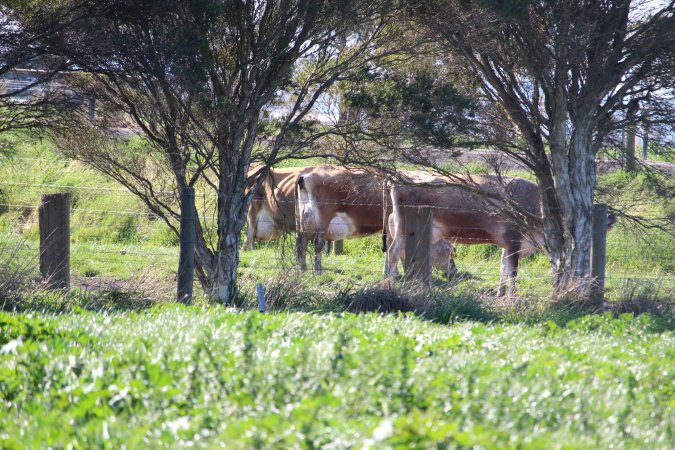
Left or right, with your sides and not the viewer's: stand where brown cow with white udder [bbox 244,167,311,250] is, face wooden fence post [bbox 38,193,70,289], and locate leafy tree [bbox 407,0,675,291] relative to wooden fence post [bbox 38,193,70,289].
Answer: left
